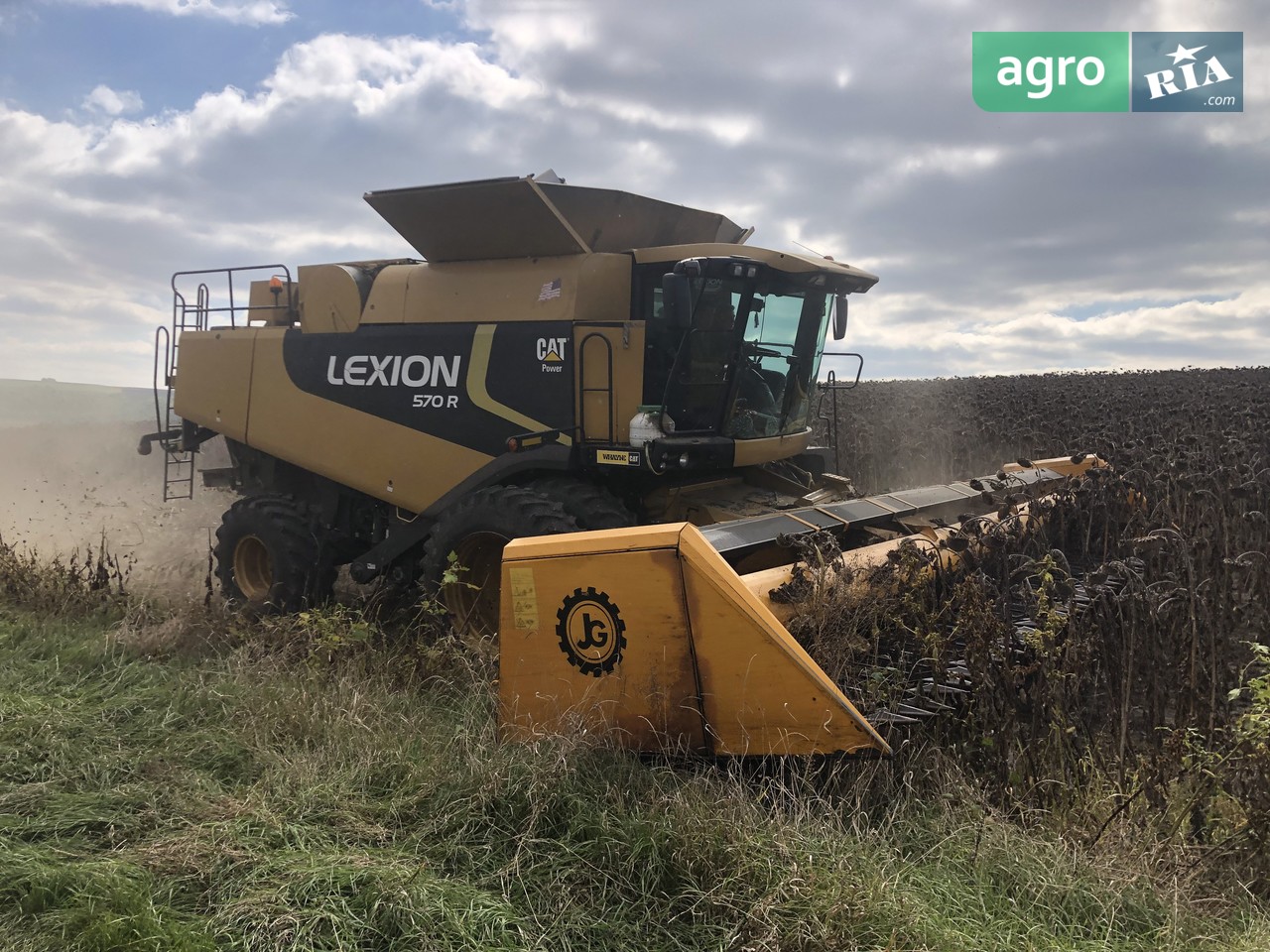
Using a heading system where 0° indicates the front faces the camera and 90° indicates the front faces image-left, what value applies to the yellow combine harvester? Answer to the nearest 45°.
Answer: approximately 315°
